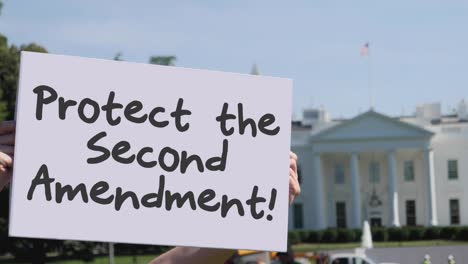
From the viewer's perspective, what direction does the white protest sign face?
toward the camera
